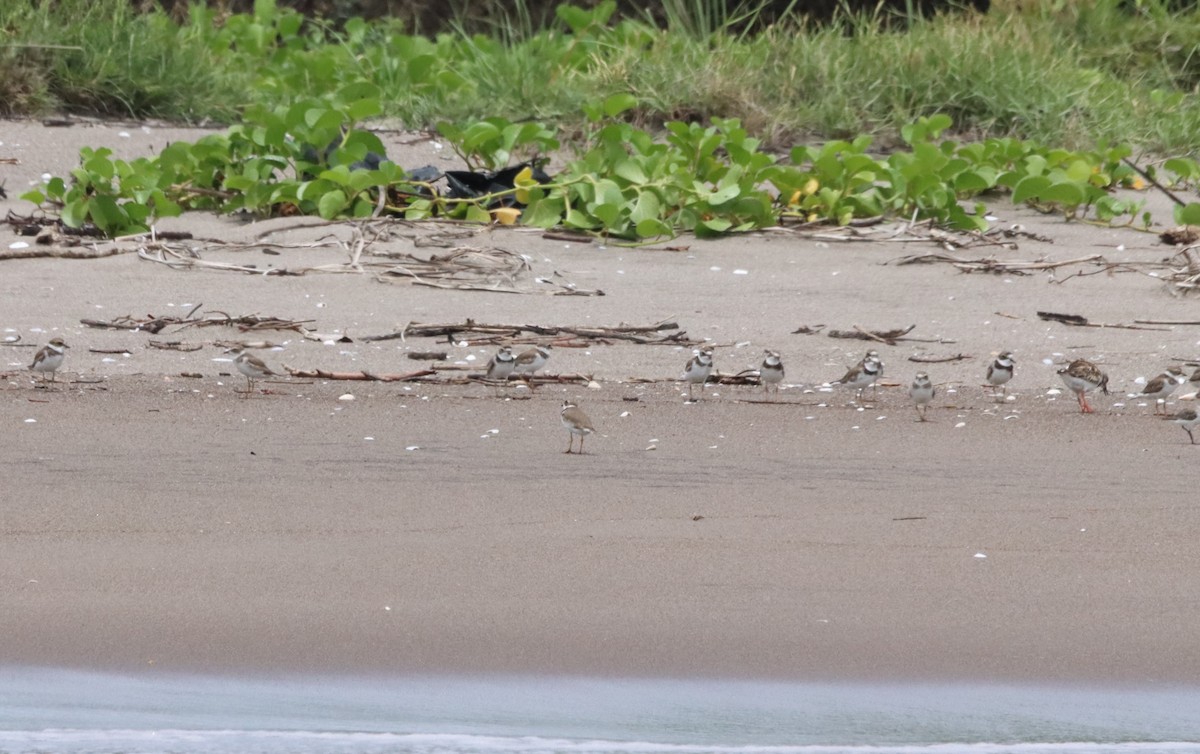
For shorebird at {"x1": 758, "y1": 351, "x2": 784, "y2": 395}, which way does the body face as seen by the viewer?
toward the camera

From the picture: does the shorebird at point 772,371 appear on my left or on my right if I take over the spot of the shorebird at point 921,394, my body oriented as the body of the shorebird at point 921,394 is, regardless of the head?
on my right

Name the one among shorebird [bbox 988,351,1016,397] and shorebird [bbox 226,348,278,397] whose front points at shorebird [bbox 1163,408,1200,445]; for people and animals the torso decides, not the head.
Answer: shorebird [bbox 988,351,1016,397]

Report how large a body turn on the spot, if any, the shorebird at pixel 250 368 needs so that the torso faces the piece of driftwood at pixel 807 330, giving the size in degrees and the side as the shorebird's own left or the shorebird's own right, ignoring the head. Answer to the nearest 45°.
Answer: approximately 180°

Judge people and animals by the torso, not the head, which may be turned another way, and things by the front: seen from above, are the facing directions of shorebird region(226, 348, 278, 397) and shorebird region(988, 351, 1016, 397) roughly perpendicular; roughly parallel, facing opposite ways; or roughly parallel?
roughly perpendicular

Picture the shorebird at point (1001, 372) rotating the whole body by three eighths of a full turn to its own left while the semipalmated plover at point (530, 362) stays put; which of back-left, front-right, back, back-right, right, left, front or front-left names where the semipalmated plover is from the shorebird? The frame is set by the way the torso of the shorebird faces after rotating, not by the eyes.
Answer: left

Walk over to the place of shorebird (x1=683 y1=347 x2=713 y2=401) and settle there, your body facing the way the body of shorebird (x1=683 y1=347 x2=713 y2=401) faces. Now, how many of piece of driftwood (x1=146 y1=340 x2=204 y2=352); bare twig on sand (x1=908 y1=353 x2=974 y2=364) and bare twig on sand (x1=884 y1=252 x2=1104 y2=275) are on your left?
2

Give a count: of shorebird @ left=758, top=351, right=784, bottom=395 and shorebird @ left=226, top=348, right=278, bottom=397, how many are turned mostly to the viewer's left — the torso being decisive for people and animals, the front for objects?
1

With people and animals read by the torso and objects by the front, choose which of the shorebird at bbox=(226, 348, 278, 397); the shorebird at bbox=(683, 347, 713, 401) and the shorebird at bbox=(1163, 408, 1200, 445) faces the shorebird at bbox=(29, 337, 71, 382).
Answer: the shorebird at bbox=(226, 348, 278, 397)

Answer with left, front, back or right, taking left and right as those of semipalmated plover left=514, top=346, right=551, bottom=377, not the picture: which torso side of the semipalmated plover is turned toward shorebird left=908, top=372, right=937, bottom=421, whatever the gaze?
front

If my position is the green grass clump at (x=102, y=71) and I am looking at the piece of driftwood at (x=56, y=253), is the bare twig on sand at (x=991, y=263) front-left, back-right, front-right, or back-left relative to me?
front-left

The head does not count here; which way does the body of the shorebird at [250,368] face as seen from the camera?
to the viewer's left
